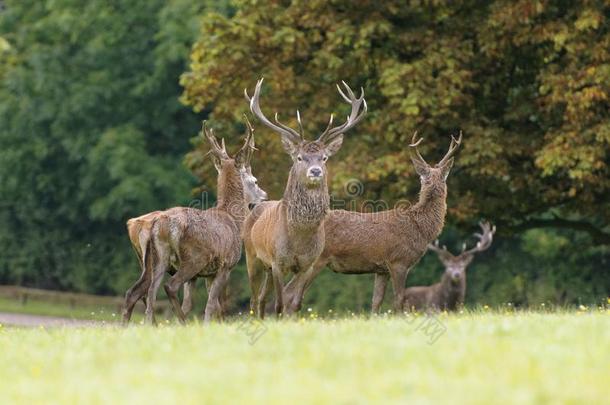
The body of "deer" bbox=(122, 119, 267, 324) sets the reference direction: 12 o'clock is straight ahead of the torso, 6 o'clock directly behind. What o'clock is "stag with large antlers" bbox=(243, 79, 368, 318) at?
The stag with large antlers is roughly at 2 o'clock from the deer.

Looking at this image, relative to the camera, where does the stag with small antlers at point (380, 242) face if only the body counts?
to the viewer's right

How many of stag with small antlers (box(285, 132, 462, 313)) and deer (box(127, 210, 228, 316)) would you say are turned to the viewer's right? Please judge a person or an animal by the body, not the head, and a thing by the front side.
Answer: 2

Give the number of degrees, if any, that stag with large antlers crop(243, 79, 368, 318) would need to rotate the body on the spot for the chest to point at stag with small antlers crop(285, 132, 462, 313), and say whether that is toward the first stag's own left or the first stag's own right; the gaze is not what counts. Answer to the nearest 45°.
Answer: approximately 90° to the first stag's own left

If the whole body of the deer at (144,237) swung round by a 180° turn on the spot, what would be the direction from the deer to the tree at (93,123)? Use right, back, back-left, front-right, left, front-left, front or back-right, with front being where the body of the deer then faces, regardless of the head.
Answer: right

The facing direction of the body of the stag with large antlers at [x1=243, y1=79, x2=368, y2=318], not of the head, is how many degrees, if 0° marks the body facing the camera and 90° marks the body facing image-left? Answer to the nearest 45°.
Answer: approximately 315°

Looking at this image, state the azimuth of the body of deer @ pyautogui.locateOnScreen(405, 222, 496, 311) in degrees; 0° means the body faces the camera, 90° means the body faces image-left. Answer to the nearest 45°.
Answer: approximately 315°

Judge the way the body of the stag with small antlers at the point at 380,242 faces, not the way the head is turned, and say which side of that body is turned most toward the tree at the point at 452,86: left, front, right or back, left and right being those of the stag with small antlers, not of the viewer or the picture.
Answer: left

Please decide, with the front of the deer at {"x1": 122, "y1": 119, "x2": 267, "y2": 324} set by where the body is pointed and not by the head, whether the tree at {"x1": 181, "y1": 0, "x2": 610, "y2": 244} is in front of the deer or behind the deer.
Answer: in front

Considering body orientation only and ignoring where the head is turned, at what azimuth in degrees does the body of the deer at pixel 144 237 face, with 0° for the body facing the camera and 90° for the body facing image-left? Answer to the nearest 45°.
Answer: approximately 270°

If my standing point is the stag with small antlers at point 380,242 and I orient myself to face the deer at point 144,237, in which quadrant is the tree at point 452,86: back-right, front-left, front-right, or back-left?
back-right

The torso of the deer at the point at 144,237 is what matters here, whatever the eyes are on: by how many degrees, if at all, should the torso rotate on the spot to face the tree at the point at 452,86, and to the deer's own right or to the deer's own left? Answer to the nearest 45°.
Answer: approximately 45° to the deer's own left
